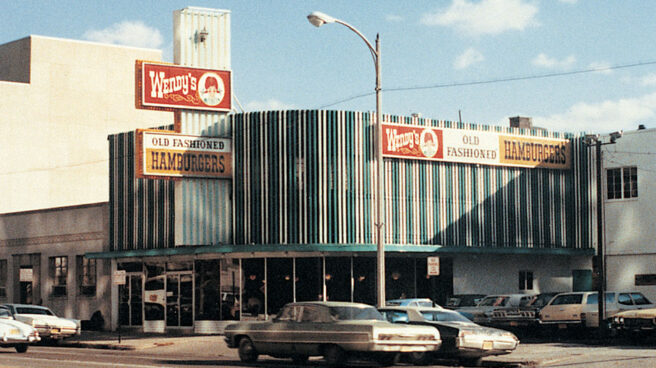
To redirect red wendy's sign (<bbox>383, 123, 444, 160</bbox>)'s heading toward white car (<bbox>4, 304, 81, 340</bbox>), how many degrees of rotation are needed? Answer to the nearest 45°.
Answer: approximately 90° to its right

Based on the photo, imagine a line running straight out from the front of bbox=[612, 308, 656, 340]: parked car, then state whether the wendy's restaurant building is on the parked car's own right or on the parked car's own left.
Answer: on the parked car's own right

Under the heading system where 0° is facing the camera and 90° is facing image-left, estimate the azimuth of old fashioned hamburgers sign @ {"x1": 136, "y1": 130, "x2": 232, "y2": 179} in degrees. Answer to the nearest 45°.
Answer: approximately 315°

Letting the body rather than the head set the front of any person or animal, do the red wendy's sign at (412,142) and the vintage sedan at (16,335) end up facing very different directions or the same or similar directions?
very different directions

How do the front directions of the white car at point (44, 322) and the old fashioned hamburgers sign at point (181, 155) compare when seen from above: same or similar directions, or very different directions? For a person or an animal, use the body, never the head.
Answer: very different directions
